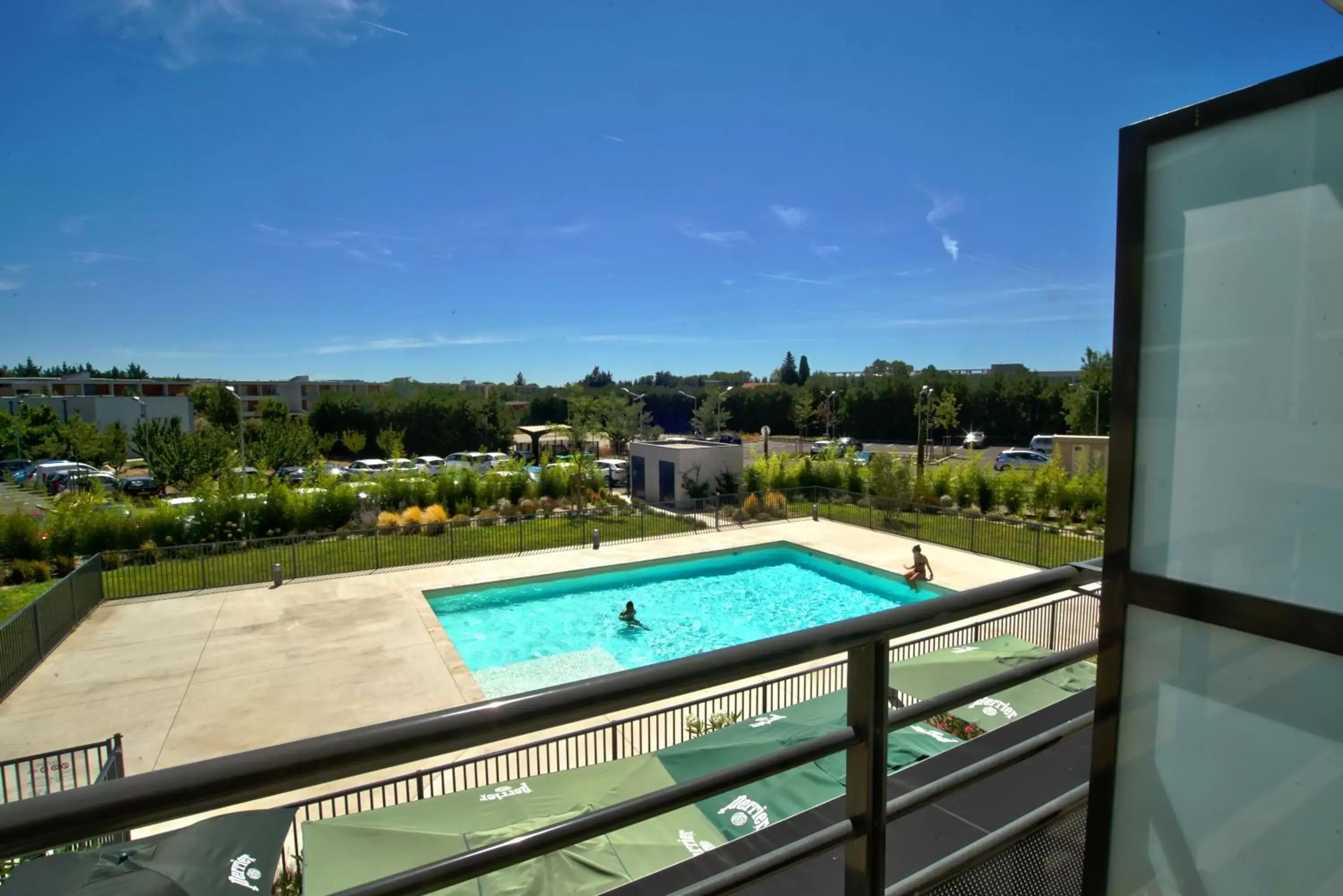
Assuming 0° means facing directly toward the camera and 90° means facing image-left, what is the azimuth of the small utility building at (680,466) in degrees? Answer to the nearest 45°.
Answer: approximately 45°

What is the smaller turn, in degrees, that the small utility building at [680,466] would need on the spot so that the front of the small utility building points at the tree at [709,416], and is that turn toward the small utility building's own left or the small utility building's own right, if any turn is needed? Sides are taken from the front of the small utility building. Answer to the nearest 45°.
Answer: approximately 135° to the small utility building's own right

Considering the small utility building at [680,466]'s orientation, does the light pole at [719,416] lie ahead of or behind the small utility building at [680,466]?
behind

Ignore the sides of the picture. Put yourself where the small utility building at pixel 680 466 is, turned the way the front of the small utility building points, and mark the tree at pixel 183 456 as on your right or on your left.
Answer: on your right

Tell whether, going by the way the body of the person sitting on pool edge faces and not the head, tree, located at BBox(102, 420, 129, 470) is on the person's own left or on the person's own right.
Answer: on the person's own right

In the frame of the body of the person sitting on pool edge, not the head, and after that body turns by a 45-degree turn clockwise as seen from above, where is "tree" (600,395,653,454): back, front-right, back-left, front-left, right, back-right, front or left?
front-right

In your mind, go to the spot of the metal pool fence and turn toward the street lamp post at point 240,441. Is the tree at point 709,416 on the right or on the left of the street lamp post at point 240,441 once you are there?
right

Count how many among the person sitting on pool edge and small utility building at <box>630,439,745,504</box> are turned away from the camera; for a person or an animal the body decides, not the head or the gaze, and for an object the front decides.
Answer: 0

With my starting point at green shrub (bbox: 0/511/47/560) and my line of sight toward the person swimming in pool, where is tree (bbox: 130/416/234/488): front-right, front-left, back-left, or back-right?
back-left

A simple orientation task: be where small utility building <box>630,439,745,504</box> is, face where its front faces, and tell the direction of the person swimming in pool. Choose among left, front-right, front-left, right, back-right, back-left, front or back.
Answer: front-left

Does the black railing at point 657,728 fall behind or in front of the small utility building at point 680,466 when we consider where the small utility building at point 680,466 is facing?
in front

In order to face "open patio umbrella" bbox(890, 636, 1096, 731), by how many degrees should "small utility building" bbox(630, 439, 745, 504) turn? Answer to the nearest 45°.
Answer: approximately 45° to its left

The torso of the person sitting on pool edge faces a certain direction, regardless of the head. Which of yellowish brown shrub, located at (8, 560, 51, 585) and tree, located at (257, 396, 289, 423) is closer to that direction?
the yellowish brown shrub

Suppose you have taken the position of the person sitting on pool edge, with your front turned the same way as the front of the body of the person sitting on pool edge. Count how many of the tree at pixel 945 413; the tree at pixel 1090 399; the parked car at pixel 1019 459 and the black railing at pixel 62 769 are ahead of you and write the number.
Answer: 1
